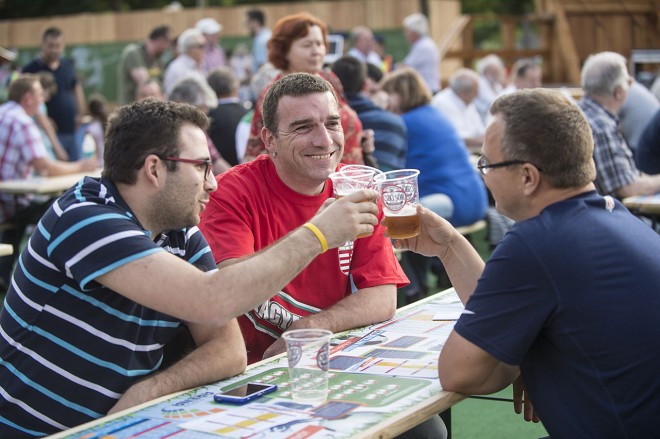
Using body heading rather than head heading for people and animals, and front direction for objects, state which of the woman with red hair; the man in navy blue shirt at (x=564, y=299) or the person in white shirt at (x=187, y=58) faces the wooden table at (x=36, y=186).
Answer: the man in navy blue shirt

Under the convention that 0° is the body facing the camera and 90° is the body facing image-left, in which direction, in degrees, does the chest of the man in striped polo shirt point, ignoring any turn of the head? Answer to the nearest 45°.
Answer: approximately 270°

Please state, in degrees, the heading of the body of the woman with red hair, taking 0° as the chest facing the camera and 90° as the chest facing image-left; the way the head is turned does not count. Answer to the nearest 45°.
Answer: approximately 315°

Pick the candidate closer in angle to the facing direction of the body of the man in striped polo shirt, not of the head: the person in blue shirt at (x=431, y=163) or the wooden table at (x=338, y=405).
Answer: the wooden table

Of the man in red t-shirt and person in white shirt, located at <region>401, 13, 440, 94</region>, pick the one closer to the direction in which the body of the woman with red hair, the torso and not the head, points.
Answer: the man in red t-shirt

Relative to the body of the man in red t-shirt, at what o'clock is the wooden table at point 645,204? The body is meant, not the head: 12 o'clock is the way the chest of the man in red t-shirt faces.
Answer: The wooden table is roughly at 9 o'clock from the man in red t-shirt.

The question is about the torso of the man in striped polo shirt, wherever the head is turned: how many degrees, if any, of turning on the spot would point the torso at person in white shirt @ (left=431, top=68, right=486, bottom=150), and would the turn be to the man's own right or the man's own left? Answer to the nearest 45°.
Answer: approximately 45° to the man's own left

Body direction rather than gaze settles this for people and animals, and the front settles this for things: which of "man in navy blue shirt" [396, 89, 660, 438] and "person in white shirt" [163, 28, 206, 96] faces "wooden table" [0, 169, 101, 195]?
the man in navy blue shirt
